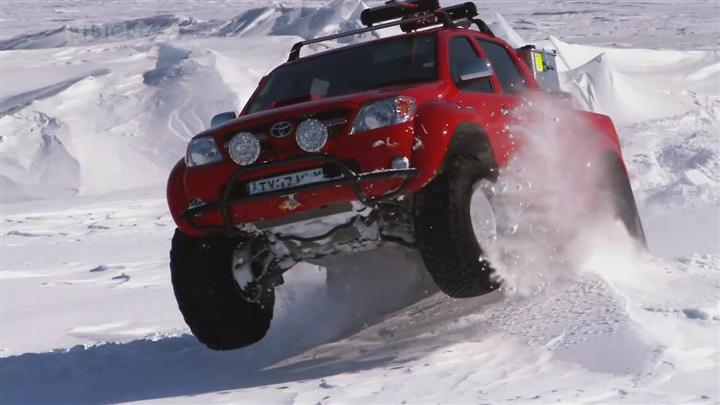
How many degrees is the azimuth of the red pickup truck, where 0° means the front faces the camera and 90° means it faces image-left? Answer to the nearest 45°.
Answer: approximately 45°
